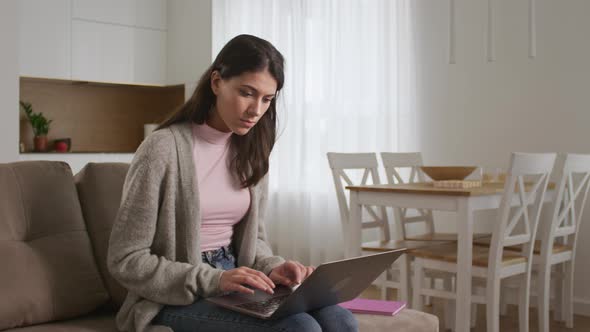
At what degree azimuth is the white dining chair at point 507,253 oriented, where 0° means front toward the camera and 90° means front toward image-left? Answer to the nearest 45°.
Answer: approximately 135°

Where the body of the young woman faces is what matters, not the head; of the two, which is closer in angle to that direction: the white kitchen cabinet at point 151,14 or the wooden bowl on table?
the wooden bowl on table

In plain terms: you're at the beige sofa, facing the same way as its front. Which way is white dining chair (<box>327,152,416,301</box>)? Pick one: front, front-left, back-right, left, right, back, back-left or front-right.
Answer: left

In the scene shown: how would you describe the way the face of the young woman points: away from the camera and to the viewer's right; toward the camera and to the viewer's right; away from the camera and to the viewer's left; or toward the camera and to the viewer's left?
toward the camera and to the viewer's right

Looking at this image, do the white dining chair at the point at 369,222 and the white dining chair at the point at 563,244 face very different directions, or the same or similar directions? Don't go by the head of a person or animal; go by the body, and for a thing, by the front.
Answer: very different directions

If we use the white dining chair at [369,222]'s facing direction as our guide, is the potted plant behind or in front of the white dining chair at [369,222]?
behind

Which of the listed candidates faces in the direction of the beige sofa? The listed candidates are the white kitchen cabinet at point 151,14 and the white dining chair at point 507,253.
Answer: the white kitchen cabinet

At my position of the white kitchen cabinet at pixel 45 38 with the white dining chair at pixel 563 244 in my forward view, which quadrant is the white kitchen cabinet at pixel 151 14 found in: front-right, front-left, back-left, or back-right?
front-left

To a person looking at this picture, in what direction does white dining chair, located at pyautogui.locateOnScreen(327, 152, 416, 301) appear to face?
facing the viewer and to the right of the viewer

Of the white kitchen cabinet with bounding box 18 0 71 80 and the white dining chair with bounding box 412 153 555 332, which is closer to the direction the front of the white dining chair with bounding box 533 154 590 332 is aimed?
the white kitchen cabinet

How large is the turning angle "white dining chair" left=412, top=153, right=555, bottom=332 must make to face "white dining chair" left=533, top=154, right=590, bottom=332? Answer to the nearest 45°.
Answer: approximately 90° to its right

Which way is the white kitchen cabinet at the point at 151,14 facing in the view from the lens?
facing the viewer

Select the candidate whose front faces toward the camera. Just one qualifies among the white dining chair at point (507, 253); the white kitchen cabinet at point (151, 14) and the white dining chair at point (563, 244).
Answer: the white kitchen cabinet

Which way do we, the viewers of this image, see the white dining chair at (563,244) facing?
facing away from the viewer and to the left of the viewer
